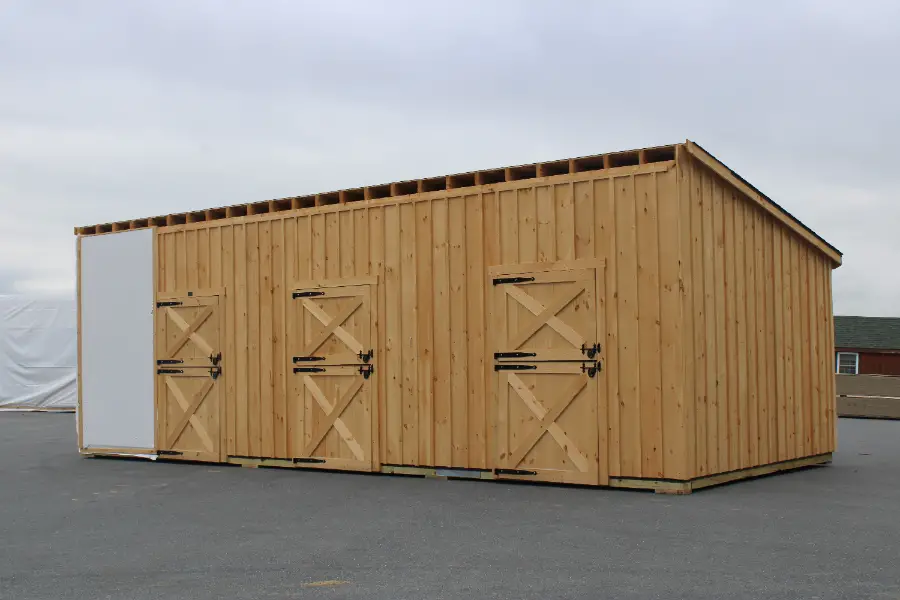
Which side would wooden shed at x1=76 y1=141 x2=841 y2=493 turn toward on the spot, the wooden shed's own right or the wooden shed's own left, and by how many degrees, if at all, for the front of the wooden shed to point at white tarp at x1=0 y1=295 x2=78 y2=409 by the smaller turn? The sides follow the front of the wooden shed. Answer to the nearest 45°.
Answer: approximately 90° to the wooden shed's own right

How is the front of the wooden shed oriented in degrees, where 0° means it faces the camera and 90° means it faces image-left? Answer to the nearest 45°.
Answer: approximately 45°

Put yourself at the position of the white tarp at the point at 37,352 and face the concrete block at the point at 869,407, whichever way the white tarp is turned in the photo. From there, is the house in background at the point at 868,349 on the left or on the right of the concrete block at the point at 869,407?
left

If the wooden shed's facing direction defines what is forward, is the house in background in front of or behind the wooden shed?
behind

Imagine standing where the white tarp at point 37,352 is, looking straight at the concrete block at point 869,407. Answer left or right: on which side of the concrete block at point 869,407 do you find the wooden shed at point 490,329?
right

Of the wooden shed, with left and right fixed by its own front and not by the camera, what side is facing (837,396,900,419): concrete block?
back
